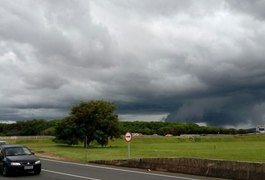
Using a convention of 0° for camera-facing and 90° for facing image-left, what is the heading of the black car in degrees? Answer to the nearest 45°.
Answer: approximately 315°
